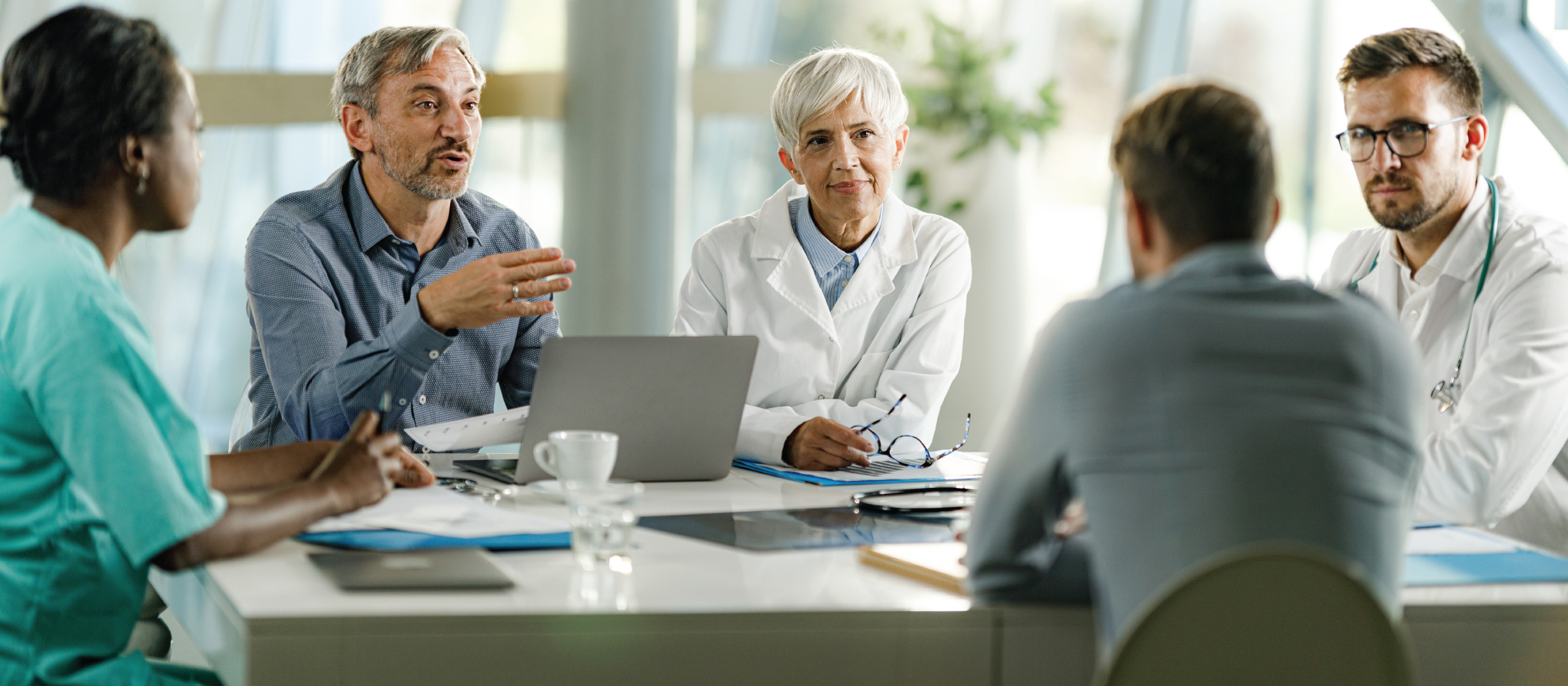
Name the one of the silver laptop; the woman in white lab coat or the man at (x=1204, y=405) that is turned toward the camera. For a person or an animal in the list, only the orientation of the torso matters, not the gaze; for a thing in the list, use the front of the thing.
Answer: the woman in white lab coat

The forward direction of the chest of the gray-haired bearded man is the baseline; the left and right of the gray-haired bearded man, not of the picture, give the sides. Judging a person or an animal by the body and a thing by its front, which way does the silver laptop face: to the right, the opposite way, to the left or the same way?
the opposite way

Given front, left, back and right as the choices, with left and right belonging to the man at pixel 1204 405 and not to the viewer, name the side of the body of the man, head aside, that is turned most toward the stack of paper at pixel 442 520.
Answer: left

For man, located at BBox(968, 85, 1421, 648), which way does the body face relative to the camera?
away from the camera

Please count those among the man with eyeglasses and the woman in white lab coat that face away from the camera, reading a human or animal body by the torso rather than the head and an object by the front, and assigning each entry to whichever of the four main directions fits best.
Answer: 0

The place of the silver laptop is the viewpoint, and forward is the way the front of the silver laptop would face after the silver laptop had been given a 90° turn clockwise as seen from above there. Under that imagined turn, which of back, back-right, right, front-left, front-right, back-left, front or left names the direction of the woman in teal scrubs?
back

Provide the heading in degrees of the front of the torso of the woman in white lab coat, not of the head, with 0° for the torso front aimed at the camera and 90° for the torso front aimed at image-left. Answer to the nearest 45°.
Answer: approximately 0°

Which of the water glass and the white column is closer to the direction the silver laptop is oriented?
the white column

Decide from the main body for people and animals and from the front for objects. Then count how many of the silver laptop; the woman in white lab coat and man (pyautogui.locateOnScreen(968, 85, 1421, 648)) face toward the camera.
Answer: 1

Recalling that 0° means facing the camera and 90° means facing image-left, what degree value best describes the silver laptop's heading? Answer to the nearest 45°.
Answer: approximately 135°

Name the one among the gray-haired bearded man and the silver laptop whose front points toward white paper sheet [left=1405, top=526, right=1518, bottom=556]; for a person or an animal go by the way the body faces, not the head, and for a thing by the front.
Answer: the gray-haired bearded man
